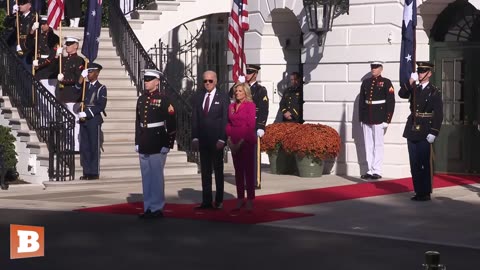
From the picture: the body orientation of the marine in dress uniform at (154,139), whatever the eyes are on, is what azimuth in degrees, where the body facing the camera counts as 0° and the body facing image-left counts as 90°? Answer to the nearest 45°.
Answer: approximately 45°

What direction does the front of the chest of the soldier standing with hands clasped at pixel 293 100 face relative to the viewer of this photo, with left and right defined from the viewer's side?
facing the viewer and to the left of the viewer

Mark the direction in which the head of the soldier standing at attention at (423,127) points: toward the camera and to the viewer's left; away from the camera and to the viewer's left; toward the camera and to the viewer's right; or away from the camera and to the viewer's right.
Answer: toward the camera and to the viewer's left

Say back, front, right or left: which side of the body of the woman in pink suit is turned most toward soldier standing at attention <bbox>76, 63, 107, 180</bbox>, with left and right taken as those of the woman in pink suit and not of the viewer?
right

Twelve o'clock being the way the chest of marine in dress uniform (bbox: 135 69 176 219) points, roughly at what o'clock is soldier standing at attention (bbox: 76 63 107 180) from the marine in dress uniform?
The soldier standing at attention is roughly at 4 o'clock from the marine in dress uniform.

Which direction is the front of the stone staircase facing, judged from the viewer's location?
facing the viewer

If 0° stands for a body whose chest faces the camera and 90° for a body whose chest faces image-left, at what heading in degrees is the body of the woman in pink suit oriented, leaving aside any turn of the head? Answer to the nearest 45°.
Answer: approximately 45°

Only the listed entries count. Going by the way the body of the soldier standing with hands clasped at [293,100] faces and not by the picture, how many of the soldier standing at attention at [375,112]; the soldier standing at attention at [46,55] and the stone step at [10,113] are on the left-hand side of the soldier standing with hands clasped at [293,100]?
1
